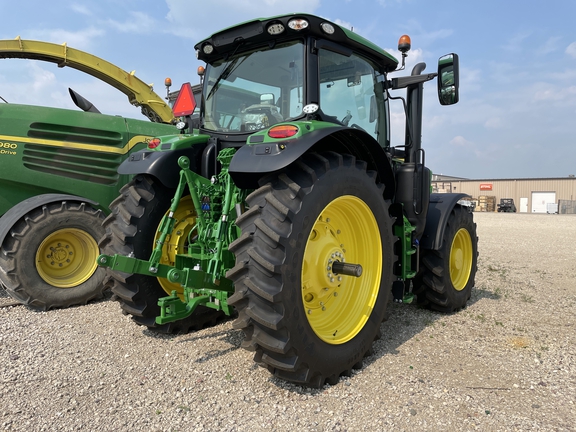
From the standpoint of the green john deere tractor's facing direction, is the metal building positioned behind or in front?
in front

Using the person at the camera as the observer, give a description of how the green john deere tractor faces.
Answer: facing away from the viewer and to the right of the viewer
